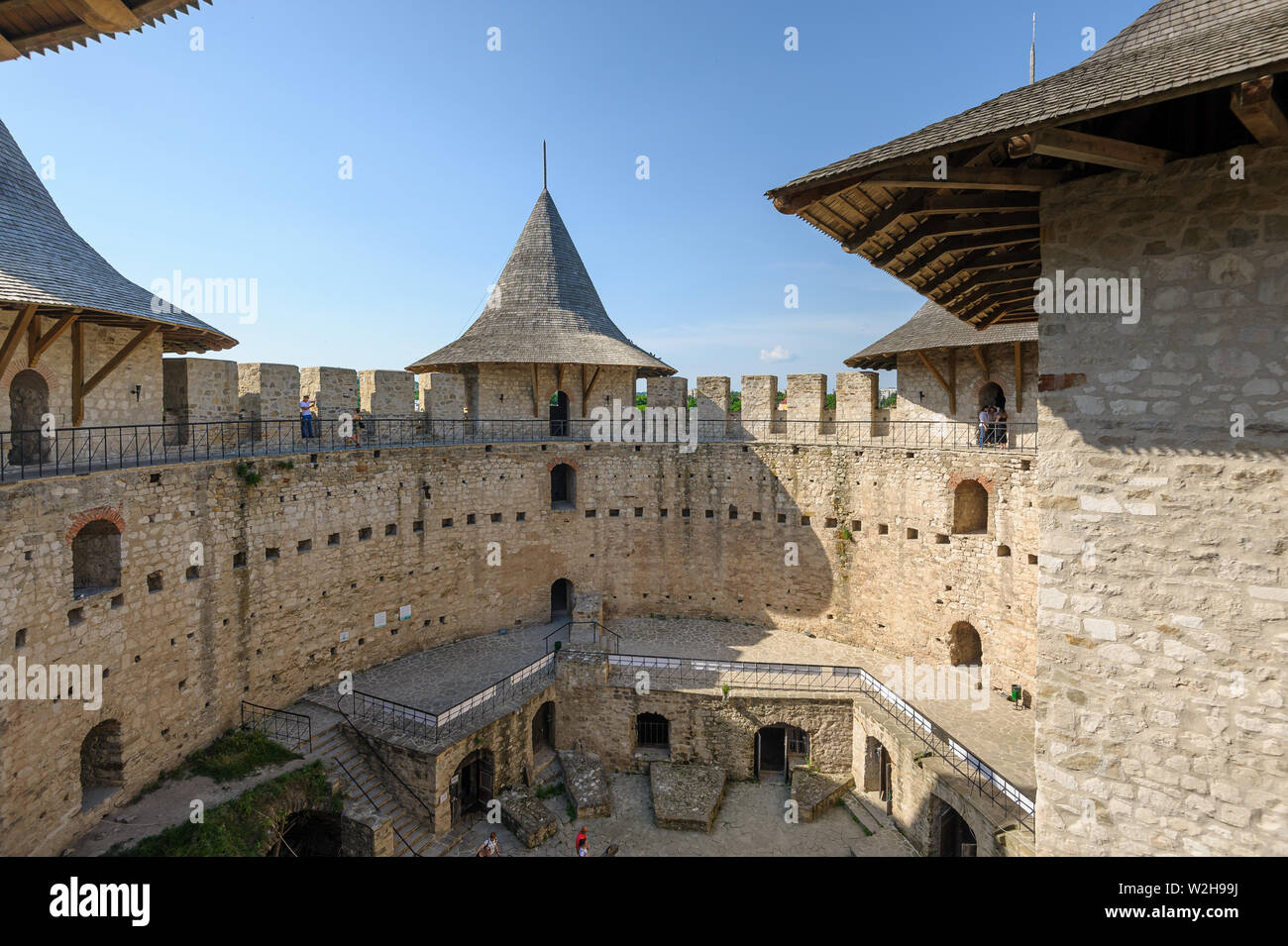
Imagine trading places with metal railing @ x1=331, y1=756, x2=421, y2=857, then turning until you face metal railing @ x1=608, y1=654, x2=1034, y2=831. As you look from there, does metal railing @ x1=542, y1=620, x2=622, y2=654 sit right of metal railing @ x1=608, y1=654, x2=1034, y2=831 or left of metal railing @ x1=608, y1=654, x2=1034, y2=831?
left

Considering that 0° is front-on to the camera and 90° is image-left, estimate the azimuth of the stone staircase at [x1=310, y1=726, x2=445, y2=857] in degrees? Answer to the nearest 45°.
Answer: approximately 315°

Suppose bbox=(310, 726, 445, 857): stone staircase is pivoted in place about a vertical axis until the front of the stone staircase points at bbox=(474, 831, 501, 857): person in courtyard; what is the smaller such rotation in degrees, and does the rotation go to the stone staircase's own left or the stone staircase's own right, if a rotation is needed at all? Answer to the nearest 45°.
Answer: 0° — it already faces them

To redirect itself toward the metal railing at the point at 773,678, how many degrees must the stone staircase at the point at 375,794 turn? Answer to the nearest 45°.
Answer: approximately 45° to its left

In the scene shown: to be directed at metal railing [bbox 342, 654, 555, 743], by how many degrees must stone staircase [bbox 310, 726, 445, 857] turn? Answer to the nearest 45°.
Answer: approximately 90° to its left

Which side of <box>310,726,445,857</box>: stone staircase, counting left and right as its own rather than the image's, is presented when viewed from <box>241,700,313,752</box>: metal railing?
back

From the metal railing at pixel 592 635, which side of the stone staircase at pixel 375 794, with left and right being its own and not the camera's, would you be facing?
left
